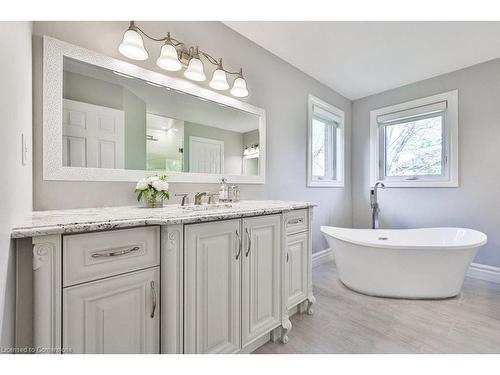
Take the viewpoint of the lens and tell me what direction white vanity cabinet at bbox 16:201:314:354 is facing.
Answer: facing the viewer and to the right of the viewer

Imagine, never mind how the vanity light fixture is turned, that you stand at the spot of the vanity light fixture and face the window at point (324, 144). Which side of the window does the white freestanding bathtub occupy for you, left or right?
right

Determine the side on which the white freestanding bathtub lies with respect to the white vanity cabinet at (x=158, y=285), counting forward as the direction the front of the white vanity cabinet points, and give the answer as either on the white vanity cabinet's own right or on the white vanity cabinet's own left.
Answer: on the white vanity cabinet's own left

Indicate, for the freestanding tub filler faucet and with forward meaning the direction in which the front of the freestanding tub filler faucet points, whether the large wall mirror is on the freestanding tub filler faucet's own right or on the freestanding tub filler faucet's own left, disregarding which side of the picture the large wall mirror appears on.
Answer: on the freestanding tub filler faucet's own right

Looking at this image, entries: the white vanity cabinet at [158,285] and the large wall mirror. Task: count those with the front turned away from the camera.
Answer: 0

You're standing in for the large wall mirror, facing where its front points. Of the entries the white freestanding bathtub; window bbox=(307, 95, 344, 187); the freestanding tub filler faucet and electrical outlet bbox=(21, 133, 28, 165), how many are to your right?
1

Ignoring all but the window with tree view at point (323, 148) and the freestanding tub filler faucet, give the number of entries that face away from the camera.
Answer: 0

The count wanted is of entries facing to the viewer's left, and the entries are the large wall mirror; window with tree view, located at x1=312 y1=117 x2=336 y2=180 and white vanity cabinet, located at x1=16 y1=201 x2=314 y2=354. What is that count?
0
